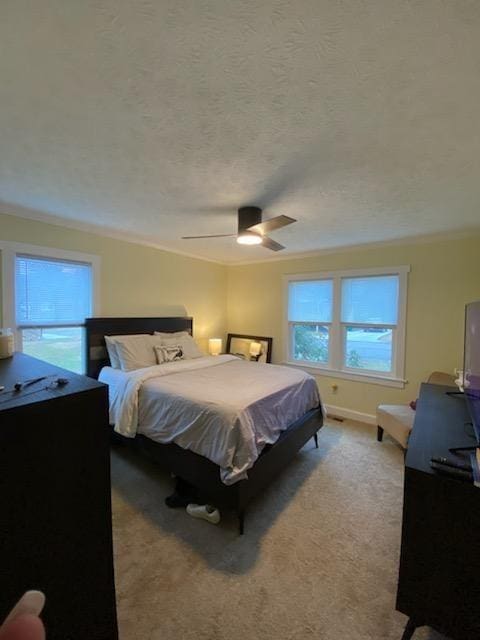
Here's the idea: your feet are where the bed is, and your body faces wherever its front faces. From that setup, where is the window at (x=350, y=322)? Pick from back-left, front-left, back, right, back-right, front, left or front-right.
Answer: left

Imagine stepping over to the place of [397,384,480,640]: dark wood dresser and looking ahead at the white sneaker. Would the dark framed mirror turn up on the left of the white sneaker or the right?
right

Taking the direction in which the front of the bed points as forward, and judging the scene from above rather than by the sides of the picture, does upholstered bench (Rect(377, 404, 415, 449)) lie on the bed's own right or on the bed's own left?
on the bed's own left

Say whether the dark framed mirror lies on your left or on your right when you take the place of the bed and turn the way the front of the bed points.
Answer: on your left

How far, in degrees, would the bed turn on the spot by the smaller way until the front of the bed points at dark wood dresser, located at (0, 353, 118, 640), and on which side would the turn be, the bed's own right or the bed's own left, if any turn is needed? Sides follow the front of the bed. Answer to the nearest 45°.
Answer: approximately 45° to the bed's own right

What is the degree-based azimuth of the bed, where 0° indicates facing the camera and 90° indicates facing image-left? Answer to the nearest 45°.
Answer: approximately 315°
